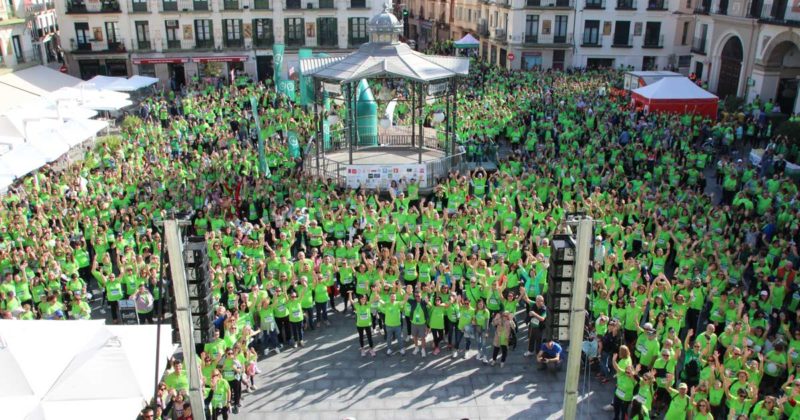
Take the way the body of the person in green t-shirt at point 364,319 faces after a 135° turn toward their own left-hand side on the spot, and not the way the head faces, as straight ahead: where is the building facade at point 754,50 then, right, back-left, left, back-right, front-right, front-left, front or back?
front

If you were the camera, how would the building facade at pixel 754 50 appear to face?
facing the viewer and to the left of the viewer

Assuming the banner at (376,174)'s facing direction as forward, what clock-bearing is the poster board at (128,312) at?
The poster board is roughly at 1 o'clock from the banner.

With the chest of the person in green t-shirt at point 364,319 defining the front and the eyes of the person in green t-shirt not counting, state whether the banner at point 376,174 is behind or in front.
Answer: behind

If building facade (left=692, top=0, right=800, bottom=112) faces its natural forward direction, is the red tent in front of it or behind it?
in front

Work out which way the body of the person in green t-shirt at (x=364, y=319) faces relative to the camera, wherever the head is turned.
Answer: toward the camera

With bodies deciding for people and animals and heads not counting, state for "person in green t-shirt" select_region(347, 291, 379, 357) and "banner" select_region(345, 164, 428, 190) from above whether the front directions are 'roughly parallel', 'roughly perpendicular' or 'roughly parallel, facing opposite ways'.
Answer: roughly parallel

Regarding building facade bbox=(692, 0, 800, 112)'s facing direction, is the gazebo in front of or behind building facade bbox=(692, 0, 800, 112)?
in front

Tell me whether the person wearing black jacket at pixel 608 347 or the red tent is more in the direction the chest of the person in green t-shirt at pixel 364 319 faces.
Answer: the person wearing black jacket

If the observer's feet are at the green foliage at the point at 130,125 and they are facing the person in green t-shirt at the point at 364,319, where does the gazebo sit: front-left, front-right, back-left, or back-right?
front-left

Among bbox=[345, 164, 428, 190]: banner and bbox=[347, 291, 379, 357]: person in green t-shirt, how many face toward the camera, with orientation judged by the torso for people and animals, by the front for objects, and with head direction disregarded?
2

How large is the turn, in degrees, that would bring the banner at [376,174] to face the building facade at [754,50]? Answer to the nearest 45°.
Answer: approximately 135° to its left

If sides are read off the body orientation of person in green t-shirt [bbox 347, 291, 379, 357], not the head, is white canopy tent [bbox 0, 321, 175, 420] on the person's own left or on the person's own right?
on the person's own right

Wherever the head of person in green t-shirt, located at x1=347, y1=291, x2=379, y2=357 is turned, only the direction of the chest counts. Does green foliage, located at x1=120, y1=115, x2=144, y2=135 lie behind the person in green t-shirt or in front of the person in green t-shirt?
behind

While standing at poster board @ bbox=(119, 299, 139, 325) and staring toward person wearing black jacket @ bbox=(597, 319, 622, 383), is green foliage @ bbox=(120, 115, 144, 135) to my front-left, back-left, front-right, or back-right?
back-left

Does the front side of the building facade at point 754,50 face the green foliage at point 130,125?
yes

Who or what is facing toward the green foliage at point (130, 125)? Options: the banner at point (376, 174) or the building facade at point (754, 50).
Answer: the building facade

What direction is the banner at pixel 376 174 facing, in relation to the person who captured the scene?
facing the viewer
